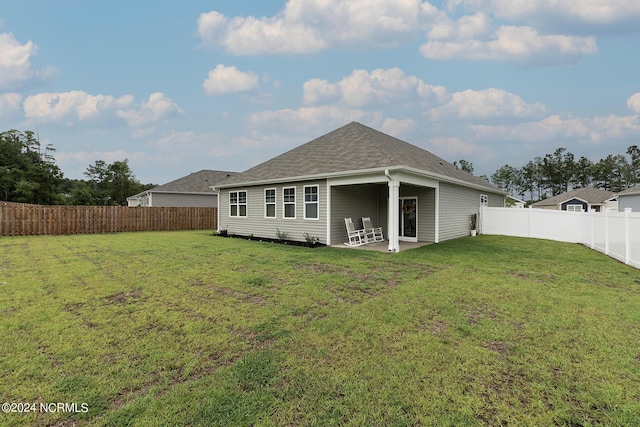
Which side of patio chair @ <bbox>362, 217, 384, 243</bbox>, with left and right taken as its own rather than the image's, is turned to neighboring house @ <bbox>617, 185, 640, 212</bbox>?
left

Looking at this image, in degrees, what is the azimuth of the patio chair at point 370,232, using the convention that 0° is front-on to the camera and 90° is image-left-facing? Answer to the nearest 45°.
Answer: approximately 315°

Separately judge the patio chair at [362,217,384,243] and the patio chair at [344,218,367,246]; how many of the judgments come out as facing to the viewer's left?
0

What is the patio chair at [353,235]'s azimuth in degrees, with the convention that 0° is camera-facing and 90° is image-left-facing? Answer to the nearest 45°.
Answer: approximately 315°

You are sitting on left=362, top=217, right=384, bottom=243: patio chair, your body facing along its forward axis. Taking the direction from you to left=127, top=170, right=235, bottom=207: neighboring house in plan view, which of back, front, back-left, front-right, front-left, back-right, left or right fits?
back

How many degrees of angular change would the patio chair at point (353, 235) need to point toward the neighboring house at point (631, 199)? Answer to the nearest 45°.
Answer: approximately 90° to its left

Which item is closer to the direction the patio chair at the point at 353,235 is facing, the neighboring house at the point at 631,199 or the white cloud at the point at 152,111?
the neighboring house

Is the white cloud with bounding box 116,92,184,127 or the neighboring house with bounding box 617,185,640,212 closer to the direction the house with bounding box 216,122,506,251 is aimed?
the neighboring house

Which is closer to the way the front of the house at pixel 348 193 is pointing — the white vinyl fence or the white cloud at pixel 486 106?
the white cloud

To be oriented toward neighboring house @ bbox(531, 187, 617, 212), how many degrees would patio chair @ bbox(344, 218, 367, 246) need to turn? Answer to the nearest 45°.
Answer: approximately 90° to its left

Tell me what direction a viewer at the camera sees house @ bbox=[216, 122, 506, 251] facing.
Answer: facing away from the viewer and to the right of the viewer
